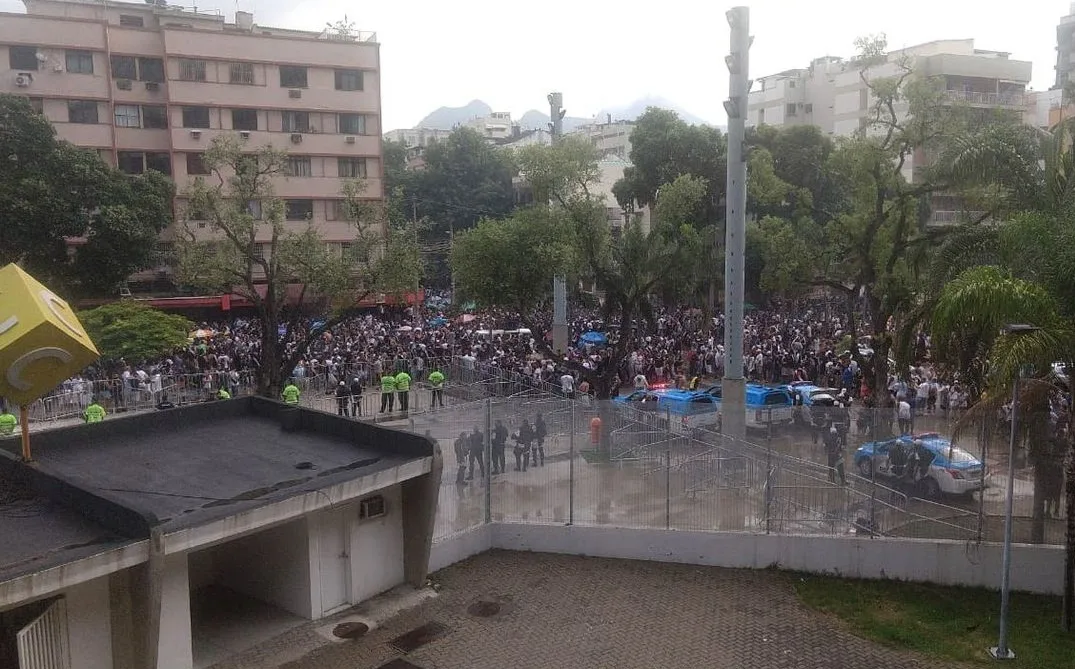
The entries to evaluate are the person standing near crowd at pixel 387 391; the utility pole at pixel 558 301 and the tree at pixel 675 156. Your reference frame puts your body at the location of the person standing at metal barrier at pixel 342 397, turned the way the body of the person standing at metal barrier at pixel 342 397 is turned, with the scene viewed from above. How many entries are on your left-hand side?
0

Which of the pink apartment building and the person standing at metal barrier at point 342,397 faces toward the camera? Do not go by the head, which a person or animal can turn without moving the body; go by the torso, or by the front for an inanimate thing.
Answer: the pink apartment building

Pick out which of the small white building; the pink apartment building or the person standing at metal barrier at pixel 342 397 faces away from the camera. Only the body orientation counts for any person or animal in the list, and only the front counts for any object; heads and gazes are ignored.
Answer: the person standing at metal barrier

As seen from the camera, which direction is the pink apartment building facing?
toward the camera

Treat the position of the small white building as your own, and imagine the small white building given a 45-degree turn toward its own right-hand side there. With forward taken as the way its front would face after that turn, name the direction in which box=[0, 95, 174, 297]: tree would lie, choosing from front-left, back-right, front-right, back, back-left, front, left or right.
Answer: back

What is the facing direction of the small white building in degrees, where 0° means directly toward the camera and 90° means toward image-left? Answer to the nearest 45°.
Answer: approximately 315°

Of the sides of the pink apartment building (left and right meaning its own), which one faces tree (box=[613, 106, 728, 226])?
left

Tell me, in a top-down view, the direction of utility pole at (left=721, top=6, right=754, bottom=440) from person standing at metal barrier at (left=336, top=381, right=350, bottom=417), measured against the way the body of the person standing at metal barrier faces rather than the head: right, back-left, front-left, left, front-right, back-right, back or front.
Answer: back-right

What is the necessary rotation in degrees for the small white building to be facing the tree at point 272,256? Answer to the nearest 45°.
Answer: approximately 135° to its left

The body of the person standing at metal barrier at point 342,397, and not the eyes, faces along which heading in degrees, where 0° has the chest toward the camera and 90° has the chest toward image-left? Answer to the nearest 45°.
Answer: approximately 180°

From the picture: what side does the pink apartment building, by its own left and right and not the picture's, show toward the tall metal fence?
front

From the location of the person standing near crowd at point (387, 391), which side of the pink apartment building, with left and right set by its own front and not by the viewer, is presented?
front

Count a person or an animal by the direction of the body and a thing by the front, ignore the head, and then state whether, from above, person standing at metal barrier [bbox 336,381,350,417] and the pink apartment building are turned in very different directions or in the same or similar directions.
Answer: very different directions
